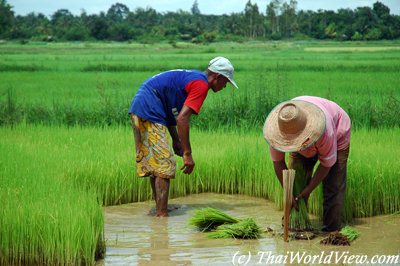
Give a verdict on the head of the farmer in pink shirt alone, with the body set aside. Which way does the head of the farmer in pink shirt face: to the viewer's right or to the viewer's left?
to the viewer's left

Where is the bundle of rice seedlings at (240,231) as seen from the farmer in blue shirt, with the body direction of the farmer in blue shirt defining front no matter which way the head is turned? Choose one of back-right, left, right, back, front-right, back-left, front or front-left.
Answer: front-right

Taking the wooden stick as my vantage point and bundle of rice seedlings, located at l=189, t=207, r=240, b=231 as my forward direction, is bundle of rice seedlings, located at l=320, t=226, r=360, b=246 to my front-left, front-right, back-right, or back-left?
back-right

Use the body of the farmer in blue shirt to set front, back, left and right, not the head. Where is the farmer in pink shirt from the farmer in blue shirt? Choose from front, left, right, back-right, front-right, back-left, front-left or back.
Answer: front-right

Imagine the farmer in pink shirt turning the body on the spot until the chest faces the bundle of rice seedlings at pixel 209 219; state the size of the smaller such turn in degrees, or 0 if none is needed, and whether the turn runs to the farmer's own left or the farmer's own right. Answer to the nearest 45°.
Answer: approximately 45° to the farmer's own right

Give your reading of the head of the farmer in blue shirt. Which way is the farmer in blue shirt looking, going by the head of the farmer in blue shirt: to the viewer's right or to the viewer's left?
to the viewer's right

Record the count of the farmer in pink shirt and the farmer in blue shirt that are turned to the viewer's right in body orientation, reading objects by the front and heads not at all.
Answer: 1

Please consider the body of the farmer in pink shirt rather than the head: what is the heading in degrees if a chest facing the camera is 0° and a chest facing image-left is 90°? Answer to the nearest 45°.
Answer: approximately 45°

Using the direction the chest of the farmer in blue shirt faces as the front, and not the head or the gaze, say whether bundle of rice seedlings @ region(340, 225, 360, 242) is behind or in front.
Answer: in front

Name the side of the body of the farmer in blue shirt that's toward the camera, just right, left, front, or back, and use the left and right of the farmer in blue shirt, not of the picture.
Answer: right
